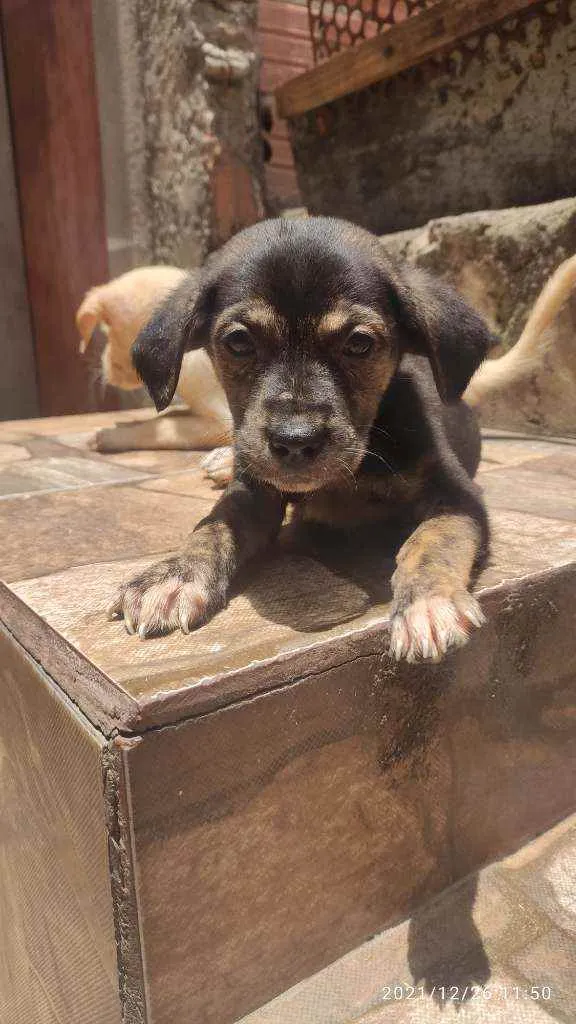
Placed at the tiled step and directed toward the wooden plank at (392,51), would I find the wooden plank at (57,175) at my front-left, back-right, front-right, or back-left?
front-left

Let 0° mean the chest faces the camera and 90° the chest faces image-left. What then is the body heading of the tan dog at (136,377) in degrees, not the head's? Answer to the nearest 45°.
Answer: approximately 90°

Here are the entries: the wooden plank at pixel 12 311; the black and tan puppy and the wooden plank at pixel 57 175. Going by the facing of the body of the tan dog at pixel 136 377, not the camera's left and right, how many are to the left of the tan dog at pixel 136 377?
1

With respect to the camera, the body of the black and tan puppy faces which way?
toward the camera

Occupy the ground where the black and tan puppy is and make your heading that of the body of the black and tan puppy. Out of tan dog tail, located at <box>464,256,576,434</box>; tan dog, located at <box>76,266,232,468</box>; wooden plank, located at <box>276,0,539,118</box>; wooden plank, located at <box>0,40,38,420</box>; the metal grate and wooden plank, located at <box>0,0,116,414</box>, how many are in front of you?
0
